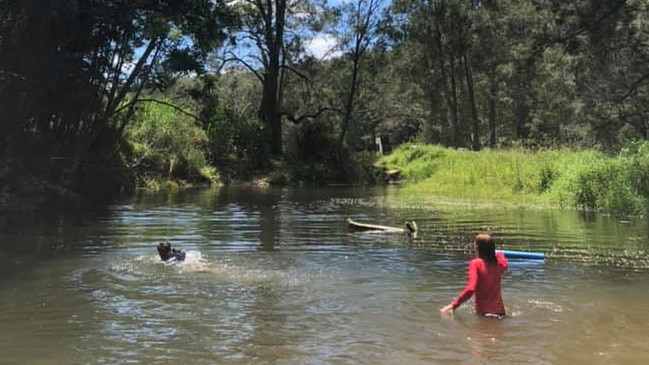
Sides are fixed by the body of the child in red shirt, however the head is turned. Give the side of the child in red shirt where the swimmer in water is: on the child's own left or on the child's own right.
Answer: on the child's own left

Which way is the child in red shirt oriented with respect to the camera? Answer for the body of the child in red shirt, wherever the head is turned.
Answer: away from the camera

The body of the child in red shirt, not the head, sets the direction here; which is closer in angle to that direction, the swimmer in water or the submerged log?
the submerged log

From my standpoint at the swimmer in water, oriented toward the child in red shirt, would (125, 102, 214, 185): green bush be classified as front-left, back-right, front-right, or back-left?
back-left

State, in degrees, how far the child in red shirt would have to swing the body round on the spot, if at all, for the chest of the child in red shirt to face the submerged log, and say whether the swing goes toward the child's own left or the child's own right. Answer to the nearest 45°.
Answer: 0° — they already face it

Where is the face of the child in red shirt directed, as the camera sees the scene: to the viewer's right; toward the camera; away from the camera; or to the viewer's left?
away from the camera

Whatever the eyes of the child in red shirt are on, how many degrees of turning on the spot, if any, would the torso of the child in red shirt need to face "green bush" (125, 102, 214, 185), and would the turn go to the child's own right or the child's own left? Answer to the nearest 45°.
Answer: approximately 45° to the child's own left
